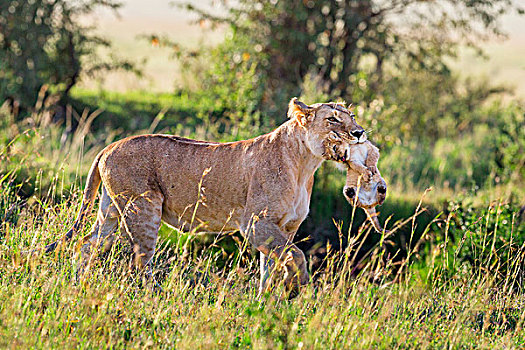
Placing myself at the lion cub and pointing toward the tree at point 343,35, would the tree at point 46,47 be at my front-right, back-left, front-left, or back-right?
front-left

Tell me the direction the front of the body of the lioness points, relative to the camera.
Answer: to the viewer's right

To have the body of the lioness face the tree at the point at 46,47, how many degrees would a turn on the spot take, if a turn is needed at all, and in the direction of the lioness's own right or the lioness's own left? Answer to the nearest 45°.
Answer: approximately 90° to the lioness's own left
